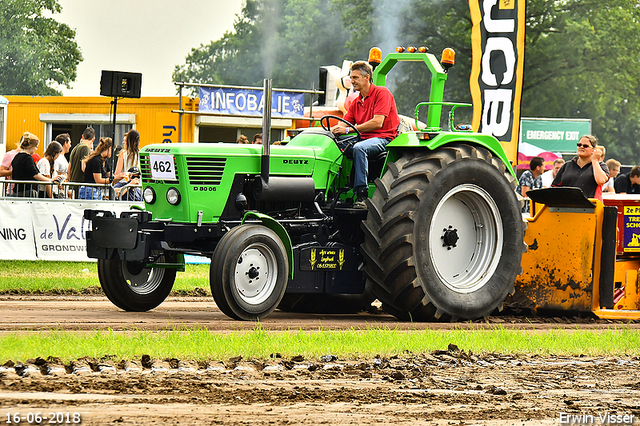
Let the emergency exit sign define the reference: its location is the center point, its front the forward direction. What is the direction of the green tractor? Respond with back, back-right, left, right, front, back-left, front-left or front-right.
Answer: front

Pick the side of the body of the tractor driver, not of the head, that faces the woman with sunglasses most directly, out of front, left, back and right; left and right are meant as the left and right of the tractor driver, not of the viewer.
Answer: back

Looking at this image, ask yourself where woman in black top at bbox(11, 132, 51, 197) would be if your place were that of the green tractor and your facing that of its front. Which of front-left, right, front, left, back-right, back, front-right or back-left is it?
right

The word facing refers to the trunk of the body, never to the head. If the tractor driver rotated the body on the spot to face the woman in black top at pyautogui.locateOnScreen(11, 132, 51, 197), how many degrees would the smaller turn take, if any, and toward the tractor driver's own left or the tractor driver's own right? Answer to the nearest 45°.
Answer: approximately 90° to the tractor driver's own right

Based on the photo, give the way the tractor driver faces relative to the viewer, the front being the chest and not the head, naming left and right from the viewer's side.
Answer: facing the viewer and to the left of the viewer

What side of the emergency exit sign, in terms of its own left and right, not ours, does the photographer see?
front

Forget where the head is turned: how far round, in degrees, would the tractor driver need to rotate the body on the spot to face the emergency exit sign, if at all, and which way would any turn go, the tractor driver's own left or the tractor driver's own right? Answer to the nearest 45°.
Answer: approximately 135° to the tractor driver's own right

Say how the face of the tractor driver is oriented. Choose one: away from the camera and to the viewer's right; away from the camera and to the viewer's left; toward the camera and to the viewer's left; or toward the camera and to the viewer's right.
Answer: toward the camera and to the viewer's left

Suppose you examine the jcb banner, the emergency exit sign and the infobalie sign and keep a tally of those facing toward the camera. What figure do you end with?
3

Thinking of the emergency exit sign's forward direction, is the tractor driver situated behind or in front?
in front

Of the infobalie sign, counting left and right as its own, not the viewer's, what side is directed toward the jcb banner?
left

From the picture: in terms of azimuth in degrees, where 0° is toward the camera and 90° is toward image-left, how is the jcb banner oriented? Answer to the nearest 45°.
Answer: approximately 0°

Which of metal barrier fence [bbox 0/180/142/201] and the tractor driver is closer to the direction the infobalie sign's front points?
the tractor driver

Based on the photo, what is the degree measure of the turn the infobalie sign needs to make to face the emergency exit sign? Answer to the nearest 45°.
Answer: approximately 135° to its left

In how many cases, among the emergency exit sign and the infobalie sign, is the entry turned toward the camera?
2

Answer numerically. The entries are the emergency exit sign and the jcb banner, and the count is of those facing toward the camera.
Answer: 2

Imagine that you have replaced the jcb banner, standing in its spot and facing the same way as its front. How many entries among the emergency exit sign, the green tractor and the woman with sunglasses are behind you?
1

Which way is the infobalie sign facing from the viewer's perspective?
toward the camera

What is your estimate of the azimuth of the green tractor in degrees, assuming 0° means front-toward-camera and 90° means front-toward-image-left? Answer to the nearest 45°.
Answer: approximately 45°
